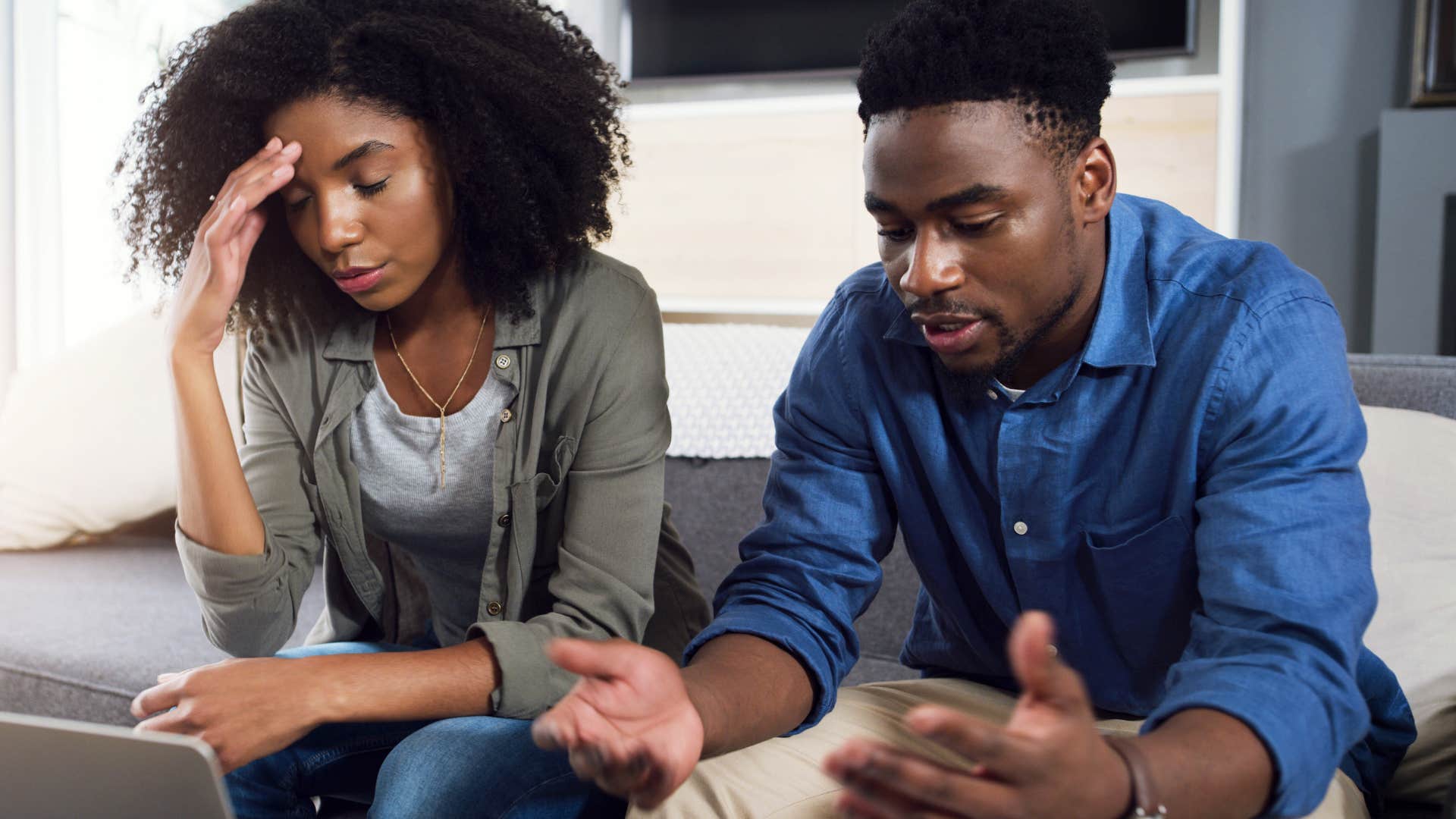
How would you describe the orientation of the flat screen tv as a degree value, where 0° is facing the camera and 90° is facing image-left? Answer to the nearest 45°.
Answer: approximately 0°

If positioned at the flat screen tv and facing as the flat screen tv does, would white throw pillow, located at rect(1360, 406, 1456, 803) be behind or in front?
in front

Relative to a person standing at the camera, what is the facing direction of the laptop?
facing away from the viewer and to the right of the viewer

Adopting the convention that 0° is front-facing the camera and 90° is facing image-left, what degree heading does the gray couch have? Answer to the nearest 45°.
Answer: approximately 0°

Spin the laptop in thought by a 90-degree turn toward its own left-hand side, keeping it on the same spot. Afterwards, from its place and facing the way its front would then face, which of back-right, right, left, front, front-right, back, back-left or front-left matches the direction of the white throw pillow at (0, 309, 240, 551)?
front-right

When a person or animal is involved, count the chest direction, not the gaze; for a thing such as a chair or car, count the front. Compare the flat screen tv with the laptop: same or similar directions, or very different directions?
very different directions

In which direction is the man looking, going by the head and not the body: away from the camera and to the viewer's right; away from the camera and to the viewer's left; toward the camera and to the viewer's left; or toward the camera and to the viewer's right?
toward the camera and to the viewer's left

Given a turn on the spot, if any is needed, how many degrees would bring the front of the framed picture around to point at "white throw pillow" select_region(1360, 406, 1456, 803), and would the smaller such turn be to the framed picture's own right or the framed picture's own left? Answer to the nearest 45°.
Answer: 0° — it already faces it

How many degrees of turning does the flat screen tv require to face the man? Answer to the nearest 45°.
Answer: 0° — it already faces them

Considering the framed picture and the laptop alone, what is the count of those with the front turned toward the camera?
1

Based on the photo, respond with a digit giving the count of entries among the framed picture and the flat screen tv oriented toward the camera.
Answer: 2

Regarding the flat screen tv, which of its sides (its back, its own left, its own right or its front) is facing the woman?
front

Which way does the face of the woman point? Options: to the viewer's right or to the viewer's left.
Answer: to the viewer's left
